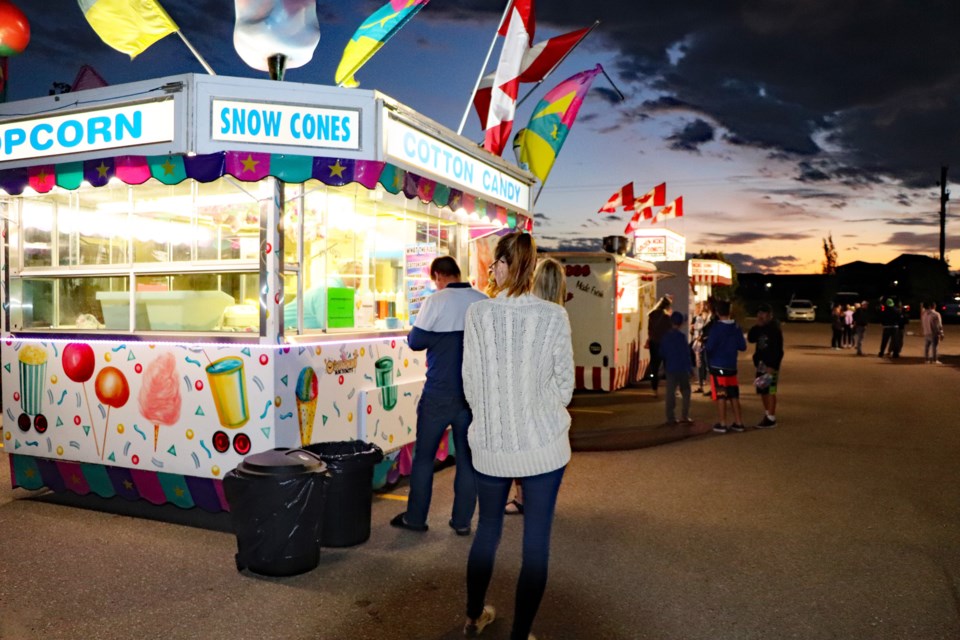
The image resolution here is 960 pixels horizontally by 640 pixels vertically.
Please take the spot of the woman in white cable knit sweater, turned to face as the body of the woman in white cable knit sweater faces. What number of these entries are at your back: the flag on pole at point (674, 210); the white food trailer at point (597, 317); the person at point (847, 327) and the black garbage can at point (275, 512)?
0

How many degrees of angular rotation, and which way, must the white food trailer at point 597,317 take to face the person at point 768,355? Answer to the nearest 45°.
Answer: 0° — it already faces them

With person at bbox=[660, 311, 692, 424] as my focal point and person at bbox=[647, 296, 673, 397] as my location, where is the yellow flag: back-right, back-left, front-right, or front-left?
front-right

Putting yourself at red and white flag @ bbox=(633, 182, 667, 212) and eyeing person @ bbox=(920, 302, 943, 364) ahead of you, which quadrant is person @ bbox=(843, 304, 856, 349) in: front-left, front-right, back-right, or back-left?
front-left

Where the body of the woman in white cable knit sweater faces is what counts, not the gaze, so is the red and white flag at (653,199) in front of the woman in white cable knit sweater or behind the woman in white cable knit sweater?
in front

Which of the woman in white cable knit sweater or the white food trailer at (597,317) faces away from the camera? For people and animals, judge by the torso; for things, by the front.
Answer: the woman in white cable knit sweater

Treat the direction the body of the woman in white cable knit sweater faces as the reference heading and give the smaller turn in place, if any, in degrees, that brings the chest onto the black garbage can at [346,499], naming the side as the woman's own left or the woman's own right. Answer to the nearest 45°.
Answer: approximately 45° to the woman's own left

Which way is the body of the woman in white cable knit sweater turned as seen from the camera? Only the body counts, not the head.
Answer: away from the camera

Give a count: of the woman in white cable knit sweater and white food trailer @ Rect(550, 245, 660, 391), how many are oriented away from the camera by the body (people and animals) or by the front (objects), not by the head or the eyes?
1

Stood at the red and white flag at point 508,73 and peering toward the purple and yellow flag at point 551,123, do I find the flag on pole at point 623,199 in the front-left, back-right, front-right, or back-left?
front-left
